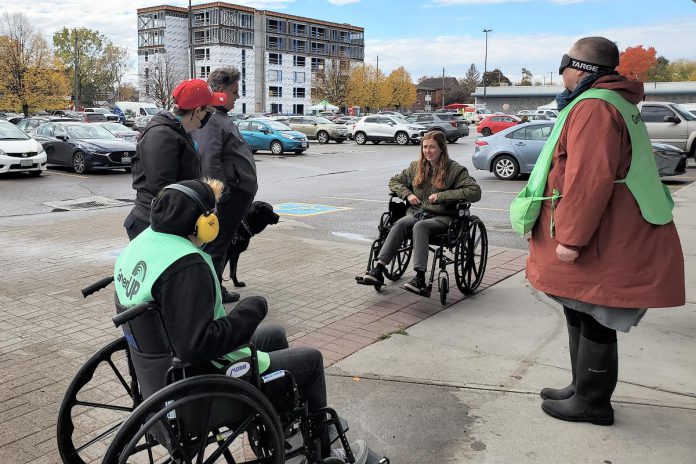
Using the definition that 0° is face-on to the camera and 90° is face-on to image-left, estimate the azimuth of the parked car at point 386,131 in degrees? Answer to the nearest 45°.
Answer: approximately 315°

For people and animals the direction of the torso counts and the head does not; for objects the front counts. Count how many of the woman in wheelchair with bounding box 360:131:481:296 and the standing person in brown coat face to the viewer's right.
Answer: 0

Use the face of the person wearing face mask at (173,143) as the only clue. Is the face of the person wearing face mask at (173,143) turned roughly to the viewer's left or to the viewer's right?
to the viewer's right

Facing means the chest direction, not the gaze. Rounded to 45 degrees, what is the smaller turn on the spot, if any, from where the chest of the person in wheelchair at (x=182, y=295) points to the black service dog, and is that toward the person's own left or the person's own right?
approximately 45° to the person's own left

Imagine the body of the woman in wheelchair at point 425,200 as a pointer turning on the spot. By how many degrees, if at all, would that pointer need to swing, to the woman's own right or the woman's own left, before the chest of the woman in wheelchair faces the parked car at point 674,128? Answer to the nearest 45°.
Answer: approximately 180°

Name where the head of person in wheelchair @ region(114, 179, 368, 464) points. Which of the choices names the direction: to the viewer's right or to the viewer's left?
to the viewer's right

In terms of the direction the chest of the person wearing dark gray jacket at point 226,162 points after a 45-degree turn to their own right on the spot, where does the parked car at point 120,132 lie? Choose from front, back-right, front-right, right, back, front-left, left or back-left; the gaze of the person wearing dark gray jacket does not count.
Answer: back-left

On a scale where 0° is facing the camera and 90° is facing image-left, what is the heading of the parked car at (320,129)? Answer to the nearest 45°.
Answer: approximately 315°

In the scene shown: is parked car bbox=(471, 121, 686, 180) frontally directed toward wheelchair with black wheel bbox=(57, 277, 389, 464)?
no

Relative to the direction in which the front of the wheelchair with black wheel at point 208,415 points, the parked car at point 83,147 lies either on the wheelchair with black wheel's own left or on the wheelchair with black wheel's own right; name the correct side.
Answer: on the wheelchair with black wheel's own left

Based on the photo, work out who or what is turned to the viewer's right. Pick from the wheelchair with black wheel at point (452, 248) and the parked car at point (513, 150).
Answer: the parked car

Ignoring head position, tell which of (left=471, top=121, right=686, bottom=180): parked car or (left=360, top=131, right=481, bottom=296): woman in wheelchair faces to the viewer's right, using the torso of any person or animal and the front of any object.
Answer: the parked car

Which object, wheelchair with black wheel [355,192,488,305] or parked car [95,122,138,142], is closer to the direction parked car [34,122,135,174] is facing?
the wheelchair with black wheel

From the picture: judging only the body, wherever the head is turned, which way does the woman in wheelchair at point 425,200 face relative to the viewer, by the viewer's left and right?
facing the viewer and to the left of the viewer

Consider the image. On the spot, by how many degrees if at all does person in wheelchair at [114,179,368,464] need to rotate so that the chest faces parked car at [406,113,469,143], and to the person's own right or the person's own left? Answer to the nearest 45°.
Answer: approximately 45° to the person's own left

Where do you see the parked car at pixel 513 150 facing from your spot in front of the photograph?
facing to the right of the viewer

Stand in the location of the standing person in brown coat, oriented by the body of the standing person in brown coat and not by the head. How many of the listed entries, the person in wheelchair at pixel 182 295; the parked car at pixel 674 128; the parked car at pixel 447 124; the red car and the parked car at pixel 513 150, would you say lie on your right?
4

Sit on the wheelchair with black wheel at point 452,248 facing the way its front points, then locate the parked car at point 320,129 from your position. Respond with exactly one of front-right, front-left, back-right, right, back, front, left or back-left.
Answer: back-right

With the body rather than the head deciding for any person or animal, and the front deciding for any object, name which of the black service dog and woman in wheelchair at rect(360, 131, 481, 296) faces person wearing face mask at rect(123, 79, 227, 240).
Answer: the woman in wheelchair
